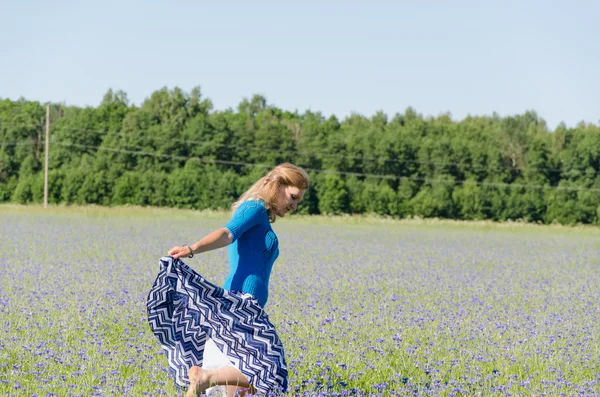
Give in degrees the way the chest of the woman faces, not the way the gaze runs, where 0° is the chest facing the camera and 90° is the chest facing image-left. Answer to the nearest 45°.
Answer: approximately 270°
